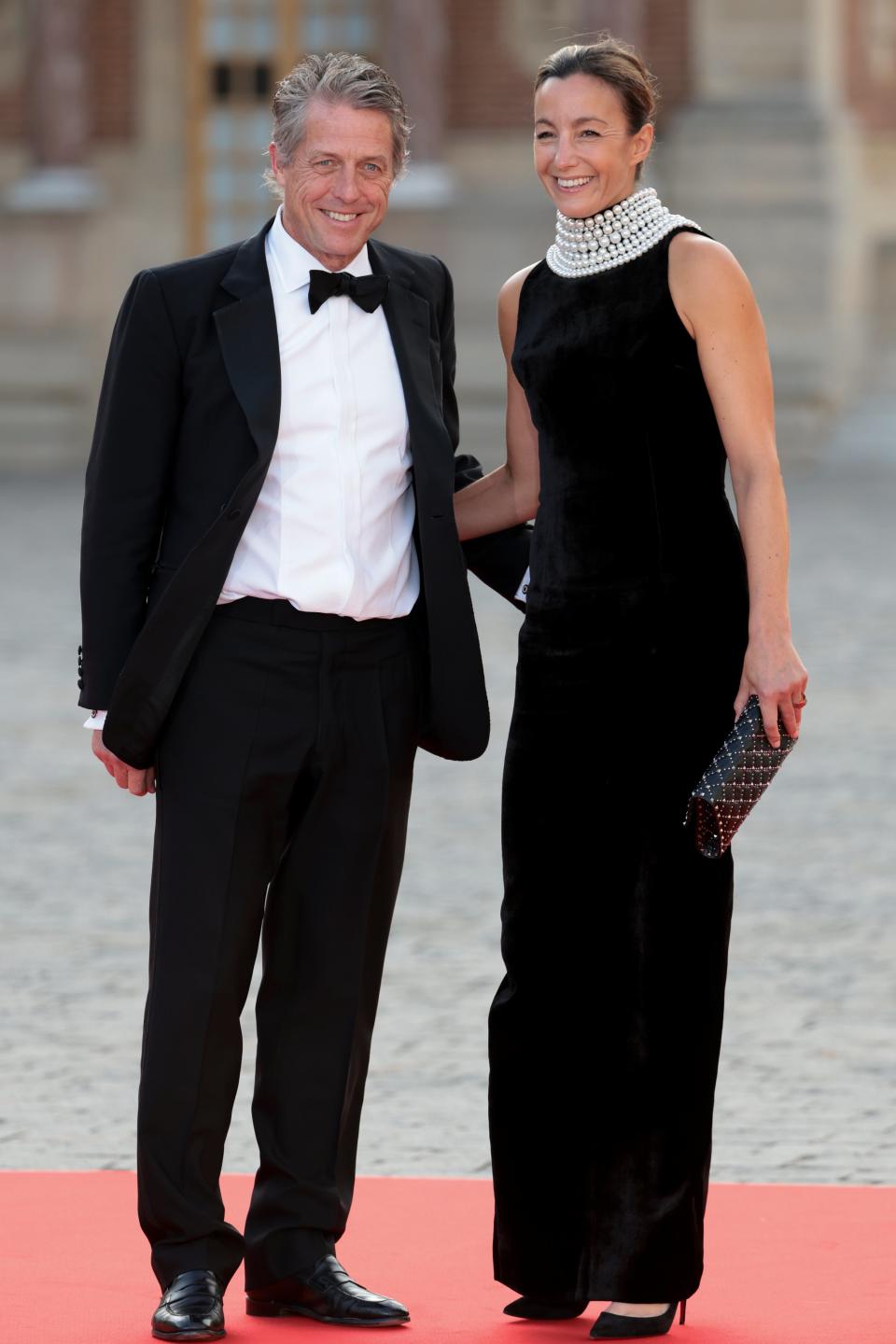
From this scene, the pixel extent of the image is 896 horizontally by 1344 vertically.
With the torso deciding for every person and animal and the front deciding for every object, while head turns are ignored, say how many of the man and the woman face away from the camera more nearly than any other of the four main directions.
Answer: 0

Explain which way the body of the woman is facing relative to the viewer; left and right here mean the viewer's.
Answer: facing the viewer and to the left of the viewer

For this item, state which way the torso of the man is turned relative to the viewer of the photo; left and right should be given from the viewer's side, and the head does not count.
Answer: facing the viewer and to the right of the viewer

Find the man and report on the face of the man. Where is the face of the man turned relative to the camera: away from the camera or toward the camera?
toward the camera
